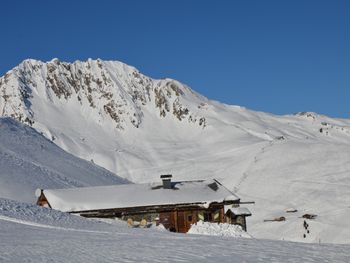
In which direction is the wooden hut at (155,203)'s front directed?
toward the camera

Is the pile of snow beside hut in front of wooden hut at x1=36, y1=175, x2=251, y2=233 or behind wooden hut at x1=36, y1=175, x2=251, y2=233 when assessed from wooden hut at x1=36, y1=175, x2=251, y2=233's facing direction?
in front
